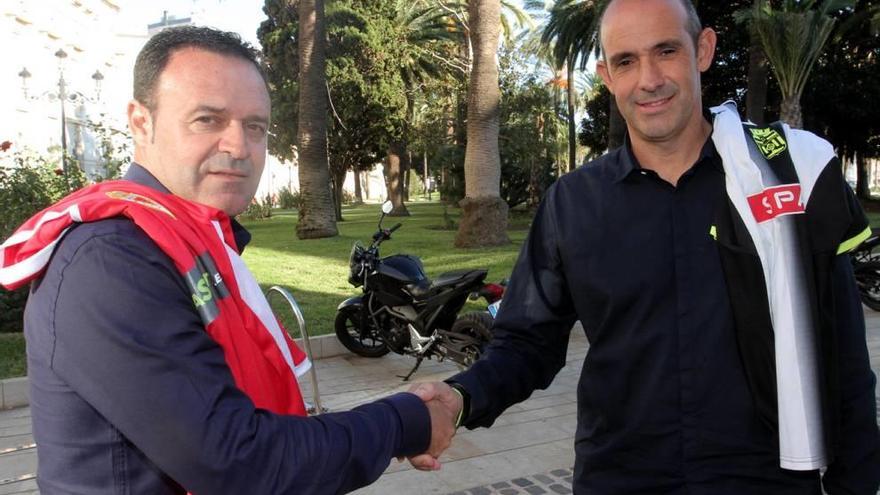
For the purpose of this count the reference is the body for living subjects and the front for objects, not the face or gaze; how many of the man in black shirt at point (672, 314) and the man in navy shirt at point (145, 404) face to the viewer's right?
1

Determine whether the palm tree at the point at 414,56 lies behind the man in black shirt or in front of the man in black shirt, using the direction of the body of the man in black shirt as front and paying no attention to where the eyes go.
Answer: behind

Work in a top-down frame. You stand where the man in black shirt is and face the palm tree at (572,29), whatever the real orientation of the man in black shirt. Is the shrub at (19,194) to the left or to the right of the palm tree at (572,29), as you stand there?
left

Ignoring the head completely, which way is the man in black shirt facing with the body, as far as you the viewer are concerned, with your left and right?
facing the viewer

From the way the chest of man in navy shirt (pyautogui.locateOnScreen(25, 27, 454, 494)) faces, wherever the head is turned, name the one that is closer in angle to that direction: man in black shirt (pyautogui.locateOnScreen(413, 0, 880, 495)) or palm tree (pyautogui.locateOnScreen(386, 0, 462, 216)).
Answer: the man in black shirt

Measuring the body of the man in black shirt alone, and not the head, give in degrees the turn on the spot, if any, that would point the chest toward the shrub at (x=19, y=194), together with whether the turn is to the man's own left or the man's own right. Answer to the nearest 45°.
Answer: approximately 135° to the man's own right

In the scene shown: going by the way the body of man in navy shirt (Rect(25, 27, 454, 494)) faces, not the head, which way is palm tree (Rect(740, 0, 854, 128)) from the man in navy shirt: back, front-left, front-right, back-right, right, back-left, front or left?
front-left

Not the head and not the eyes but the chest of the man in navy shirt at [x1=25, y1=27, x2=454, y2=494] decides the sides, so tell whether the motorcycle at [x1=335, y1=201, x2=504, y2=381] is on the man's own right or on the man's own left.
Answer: on the man's own left

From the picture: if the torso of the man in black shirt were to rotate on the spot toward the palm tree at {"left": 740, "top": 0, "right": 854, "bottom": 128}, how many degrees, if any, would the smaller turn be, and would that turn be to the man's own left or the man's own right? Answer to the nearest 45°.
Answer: approximately 180°

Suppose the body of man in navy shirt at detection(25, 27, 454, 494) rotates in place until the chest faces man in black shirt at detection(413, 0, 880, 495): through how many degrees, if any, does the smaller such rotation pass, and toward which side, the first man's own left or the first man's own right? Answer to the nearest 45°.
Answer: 0° — they already face them

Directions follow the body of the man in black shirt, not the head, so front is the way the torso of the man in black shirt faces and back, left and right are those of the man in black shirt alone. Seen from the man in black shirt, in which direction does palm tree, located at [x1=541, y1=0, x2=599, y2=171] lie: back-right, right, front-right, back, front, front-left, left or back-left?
back

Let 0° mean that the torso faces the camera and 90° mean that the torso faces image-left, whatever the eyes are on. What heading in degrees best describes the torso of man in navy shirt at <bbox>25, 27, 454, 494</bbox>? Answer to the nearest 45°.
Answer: approximately 270°
